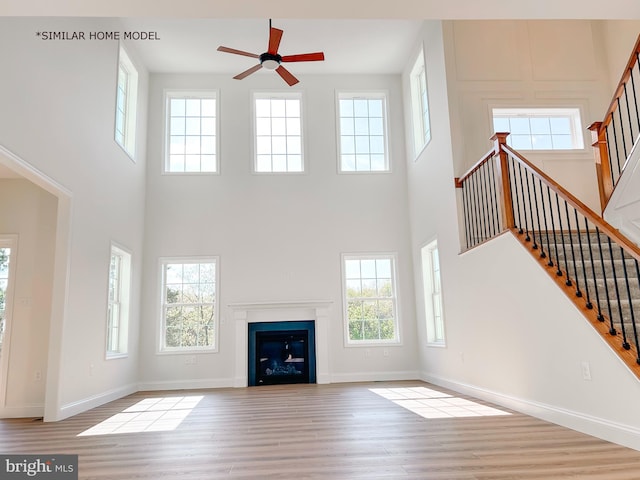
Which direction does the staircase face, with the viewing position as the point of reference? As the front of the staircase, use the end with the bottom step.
facing the viewer and to the right of the viewer

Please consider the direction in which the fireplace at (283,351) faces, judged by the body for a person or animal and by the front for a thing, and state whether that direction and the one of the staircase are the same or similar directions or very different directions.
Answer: same or similar directions

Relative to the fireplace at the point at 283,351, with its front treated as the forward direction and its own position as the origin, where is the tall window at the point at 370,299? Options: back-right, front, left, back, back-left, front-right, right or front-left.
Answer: left

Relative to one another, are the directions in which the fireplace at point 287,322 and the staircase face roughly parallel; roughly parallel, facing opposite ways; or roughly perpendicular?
roughly parallel

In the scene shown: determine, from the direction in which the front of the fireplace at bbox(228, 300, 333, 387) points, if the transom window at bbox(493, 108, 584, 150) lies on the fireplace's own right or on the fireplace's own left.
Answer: on the fireplace's own left

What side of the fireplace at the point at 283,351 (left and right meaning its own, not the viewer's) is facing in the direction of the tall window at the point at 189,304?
right

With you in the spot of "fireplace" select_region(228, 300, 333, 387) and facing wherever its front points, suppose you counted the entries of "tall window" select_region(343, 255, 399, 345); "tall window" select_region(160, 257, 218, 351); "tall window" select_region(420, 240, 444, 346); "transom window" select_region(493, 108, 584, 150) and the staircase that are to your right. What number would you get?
1

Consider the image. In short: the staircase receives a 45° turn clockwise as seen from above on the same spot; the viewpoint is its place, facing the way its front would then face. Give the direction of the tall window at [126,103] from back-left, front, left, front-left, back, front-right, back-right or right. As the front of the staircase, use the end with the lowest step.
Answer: right

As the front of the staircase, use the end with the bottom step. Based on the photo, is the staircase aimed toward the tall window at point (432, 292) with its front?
no

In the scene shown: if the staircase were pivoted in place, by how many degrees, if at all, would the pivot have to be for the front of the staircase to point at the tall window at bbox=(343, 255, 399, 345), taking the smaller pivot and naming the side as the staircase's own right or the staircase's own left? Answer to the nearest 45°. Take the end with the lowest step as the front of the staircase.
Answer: approximately 180°

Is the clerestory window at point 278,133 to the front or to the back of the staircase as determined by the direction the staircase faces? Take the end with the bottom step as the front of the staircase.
to the back

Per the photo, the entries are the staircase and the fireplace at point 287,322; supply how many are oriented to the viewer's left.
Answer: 0

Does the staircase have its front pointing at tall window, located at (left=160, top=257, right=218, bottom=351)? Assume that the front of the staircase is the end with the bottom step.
no

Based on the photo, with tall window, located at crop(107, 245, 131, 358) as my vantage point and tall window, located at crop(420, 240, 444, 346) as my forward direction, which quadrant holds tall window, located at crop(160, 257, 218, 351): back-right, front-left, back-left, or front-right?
front-left

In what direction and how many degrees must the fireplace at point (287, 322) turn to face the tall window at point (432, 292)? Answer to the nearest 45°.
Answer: approximately 90° to its left

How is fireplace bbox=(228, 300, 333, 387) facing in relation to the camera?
toward the camera

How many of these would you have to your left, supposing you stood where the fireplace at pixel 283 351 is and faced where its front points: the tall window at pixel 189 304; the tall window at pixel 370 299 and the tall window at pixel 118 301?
1

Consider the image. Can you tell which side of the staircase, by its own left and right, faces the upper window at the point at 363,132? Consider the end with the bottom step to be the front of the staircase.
back
